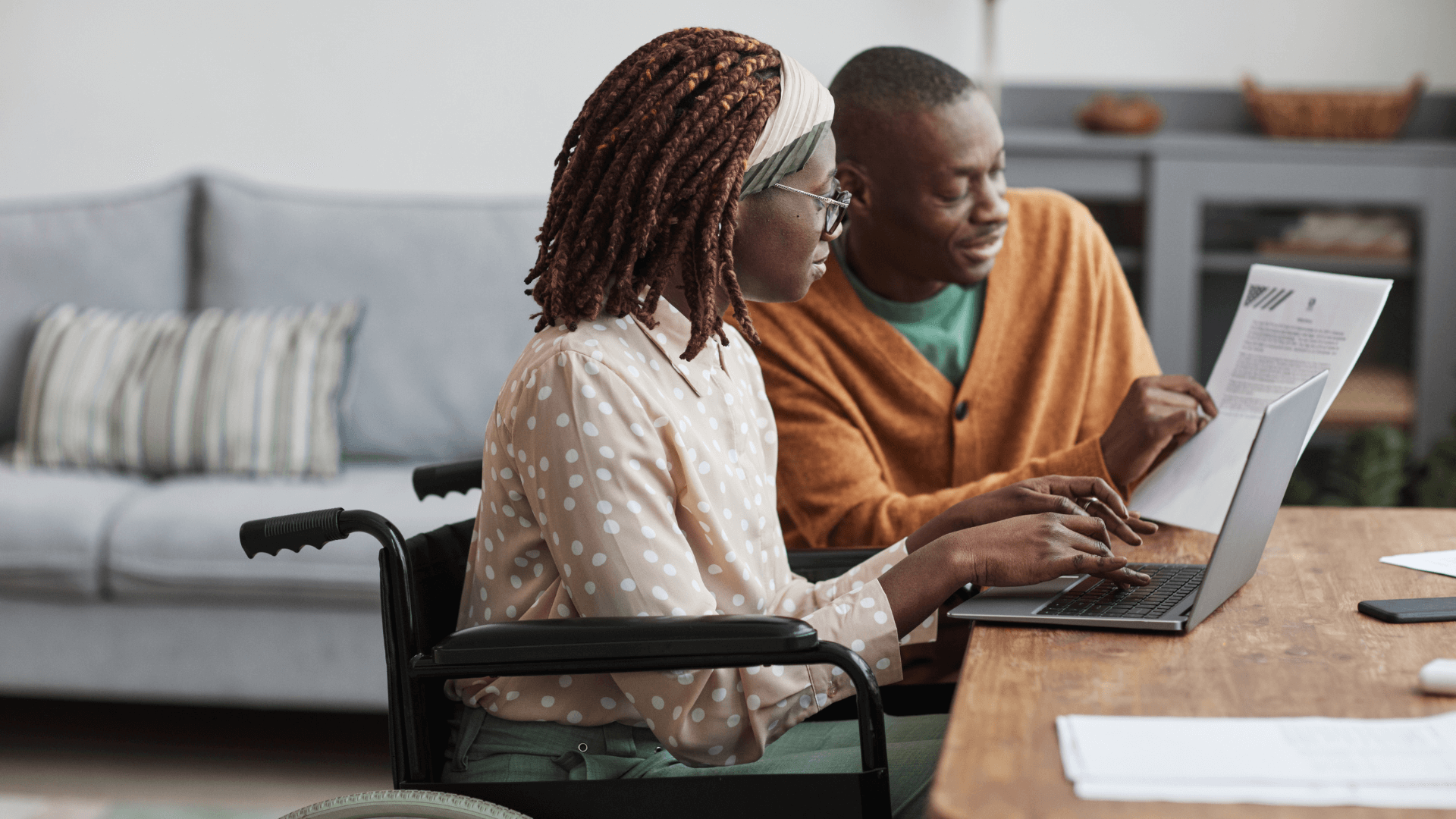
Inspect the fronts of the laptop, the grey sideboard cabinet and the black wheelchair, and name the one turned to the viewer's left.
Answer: the laptop

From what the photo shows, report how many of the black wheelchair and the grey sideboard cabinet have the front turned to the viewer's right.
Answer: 1

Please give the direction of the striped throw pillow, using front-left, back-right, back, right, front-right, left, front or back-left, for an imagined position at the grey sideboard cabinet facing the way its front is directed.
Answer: front-right

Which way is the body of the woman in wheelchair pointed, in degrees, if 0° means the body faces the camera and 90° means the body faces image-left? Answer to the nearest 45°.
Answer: approximately 270°

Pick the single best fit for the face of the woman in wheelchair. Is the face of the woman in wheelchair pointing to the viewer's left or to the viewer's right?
to the viewer's right

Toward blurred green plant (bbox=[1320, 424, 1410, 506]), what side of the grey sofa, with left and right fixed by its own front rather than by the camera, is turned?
left

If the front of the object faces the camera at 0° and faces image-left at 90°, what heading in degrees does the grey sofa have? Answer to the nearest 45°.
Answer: approximately 0°

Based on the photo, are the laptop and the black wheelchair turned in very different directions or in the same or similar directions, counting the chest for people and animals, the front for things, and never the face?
very different directions

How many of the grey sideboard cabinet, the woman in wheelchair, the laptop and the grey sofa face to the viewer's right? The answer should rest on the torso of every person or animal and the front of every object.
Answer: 1

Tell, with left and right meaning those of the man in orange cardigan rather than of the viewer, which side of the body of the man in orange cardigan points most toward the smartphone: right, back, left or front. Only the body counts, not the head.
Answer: front

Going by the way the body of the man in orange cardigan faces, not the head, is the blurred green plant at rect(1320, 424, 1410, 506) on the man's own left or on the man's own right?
on the man's own left

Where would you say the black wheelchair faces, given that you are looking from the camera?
facing to the right of the viewer

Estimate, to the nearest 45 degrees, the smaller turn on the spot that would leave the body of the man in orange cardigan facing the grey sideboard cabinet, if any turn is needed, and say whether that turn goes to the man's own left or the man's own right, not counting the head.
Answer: approximately 135° to the man's own left

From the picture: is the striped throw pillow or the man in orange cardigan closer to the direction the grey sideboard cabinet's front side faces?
the man in orange cardigan
